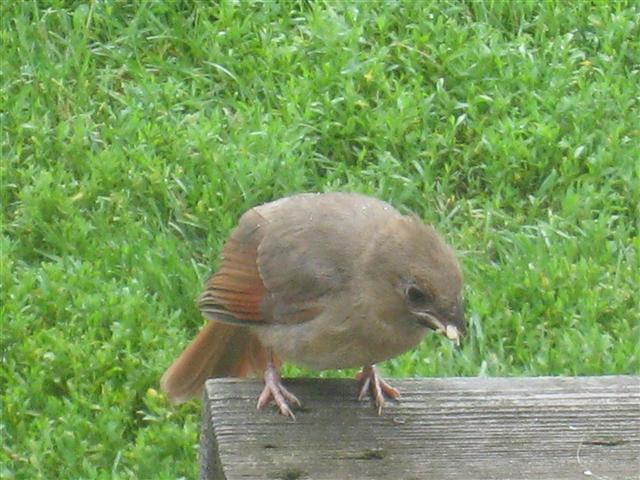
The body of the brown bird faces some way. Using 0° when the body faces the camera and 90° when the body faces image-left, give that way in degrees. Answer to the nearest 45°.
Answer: approximately 315°
